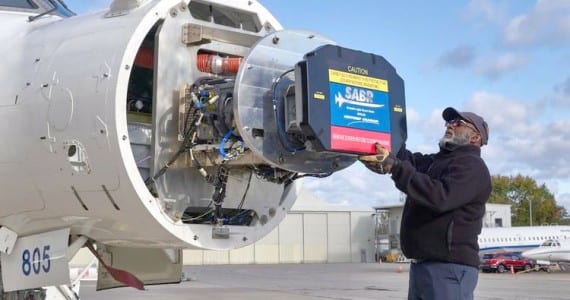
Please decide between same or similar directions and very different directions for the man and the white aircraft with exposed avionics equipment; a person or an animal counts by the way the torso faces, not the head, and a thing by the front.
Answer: very different directions

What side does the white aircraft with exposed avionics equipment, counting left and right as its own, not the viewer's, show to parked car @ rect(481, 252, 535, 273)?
left

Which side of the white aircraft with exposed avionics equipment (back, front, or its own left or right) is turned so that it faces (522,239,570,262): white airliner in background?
left

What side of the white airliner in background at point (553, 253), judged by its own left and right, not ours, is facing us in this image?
left

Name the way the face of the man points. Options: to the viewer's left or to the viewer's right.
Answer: to the viewer's left

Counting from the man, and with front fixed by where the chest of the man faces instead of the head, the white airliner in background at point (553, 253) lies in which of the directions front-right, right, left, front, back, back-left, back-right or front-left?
right

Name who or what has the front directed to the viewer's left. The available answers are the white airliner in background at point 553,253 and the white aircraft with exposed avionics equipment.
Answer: the white airliner in background

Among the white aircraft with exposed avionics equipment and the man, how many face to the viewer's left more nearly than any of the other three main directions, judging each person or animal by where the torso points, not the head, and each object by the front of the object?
1

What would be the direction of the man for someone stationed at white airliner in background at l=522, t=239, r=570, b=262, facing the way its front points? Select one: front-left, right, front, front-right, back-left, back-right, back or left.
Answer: left

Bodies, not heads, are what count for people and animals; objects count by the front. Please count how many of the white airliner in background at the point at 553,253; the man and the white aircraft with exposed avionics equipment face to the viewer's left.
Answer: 2

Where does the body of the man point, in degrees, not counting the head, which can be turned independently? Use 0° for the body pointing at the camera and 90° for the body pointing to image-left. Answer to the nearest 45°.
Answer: approximately 90°

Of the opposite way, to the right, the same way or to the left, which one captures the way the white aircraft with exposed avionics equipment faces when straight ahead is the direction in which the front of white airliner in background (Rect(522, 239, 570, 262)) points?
the opposite way

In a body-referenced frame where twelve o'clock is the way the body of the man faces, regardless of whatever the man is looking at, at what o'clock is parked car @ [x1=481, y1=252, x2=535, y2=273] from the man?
The parked car is roughly at 3 o'clock from the man.

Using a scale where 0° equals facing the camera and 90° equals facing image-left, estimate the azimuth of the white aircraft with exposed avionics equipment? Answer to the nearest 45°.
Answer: approximately 315°
